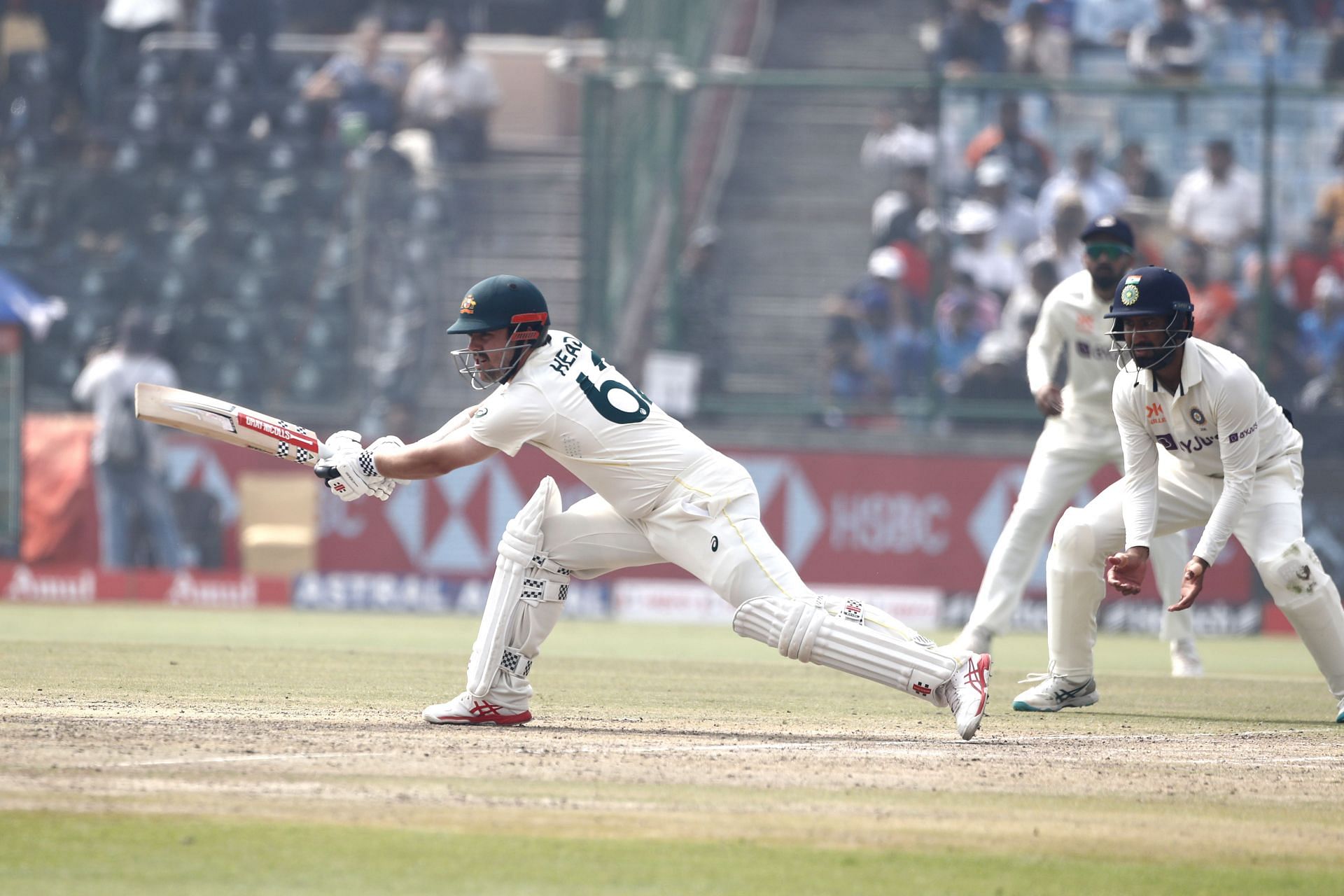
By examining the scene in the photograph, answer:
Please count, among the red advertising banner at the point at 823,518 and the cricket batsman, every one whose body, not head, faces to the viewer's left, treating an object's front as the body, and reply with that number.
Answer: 1

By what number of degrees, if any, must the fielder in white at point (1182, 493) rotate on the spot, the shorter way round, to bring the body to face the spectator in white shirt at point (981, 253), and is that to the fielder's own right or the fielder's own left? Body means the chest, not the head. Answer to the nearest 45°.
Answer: approximately 135° to the fielder's own right

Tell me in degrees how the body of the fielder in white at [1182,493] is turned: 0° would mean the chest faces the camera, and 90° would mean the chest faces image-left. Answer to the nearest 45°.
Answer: approximately 45°

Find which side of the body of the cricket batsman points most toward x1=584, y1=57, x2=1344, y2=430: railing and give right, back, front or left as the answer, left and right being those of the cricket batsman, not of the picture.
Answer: right

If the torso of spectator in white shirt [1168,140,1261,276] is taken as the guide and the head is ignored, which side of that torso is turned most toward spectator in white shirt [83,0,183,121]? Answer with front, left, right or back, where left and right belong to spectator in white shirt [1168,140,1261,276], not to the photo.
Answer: right

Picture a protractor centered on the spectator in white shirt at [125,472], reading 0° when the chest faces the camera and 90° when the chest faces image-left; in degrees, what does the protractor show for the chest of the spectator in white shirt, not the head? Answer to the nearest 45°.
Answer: approximately 180°

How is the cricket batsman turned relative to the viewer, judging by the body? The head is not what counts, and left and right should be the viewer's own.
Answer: facing to the left of the viewer

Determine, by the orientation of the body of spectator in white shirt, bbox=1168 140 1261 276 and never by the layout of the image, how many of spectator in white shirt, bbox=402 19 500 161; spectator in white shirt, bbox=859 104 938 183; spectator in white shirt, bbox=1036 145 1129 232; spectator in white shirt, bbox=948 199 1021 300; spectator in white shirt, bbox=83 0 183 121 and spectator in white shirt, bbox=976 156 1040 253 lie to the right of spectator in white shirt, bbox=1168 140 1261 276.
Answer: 6
